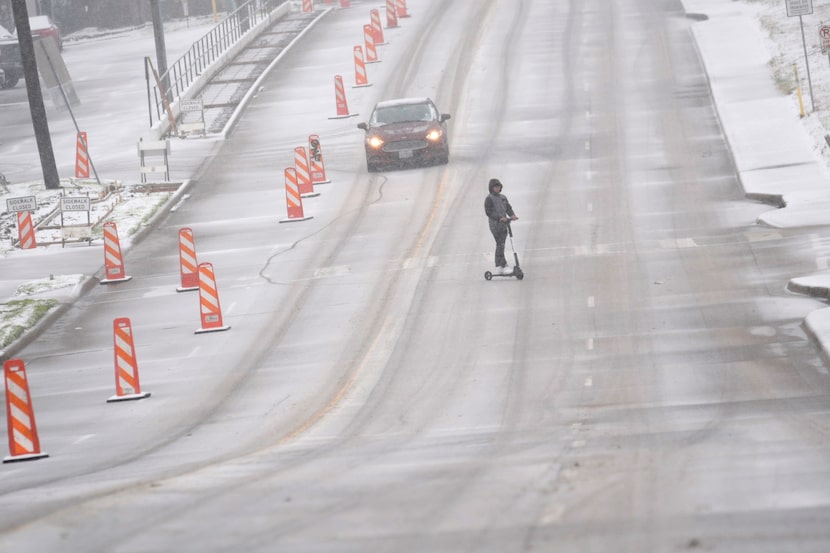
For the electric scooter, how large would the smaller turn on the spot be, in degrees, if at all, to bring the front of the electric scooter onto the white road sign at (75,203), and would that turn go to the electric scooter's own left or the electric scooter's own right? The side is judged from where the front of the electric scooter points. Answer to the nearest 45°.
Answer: approximately 135° to the electric scooter's own left

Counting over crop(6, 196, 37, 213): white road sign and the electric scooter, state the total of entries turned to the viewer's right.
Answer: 1

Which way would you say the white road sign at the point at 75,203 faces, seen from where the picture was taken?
facing the viewer

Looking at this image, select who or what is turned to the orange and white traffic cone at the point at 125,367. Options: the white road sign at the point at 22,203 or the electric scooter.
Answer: the white road sign

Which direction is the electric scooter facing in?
to the viewer's right

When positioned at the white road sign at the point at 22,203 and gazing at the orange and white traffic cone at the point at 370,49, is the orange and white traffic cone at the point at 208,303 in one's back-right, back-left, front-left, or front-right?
back-right

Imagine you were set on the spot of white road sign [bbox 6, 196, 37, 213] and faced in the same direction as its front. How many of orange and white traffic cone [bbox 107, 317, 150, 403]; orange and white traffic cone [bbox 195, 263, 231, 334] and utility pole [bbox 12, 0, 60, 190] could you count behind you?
1

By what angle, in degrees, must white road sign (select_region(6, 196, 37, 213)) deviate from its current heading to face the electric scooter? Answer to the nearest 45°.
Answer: approximately 45° to its left

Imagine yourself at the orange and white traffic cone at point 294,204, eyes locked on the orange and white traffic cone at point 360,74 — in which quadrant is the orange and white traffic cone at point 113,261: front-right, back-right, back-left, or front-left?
back-left

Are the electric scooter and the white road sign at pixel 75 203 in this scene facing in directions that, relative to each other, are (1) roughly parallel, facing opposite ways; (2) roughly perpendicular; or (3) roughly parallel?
roughly perpendicular

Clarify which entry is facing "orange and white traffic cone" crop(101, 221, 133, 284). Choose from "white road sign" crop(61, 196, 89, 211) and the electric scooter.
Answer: the white road sign

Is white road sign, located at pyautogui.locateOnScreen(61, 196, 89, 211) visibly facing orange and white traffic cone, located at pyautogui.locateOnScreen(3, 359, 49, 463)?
yes

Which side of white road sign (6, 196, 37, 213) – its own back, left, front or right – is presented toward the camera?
front

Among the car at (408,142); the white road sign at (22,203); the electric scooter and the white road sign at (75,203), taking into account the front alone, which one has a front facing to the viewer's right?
the electric scooter

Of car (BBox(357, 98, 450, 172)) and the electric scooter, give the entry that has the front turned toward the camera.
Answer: the car

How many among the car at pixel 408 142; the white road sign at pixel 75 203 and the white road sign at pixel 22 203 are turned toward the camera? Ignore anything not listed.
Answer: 3

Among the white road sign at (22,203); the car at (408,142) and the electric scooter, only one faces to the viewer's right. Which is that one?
the electric scooter

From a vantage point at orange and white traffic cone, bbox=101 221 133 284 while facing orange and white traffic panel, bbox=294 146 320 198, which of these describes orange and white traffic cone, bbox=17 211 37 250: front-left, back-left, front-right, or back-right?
front-left

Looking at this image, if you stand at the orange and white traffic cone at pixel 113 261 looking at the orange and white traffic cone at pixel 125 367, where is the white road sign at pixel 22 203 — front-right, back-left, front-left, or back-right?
back-right
